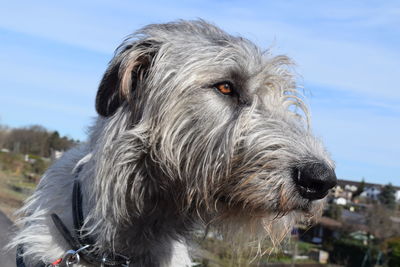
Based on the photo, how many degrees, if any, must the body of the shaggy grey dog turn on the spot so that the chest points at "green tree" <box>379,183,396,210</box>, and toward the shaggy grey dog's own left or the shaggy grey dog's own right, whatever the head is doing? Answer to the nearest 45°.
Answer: approximately 45° to the shaggy grey dog's own left

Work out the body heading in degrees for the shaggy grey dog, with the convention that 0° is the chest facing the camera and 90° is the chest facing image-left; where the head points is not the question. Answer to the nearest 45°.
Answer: approximately 270°
